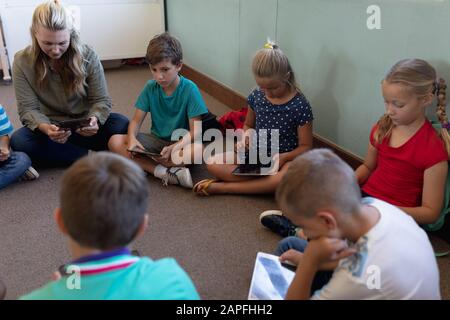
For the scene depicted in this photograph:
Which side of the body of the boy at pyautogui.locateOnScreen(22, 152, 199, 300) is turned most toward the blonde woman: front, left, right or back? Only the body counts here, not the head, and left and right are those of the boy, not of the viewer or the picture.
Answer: front

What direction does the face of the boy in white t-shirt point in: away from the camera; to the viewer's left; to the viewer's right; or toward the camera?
to the viewer's left

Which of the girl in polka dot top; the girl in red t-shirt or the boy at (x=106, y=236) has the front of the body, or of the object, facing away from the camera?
the boy

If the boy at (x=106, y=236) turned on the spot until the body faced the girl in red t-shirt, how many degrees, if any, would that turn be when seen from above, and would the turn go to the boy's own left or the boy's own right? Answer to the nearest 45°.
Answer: approximately 45° to the boy's own right

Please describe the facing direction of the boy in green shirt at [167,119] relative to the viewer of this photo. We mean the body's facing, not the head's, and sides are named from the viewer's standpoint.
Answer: facing the viewer and to the left of the viewer

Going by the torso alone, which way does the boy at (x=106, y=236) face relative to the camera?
away from the camera

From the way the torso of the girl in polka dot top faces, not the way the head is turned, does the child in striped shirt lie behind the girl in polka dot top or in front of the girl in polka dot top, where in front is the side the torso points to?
in front

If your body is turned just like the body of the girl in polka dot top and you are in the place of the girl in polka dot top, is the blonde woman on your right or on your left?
on your right

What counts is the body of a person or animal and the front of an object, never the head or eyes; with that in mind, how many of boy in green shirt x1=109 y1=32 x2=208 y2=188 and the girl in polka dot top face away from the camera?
0

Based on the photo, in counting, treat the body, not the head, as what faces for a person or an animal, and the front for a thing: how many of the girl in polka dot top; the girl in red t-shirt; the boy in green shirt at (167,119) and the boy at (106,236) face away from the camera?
1
